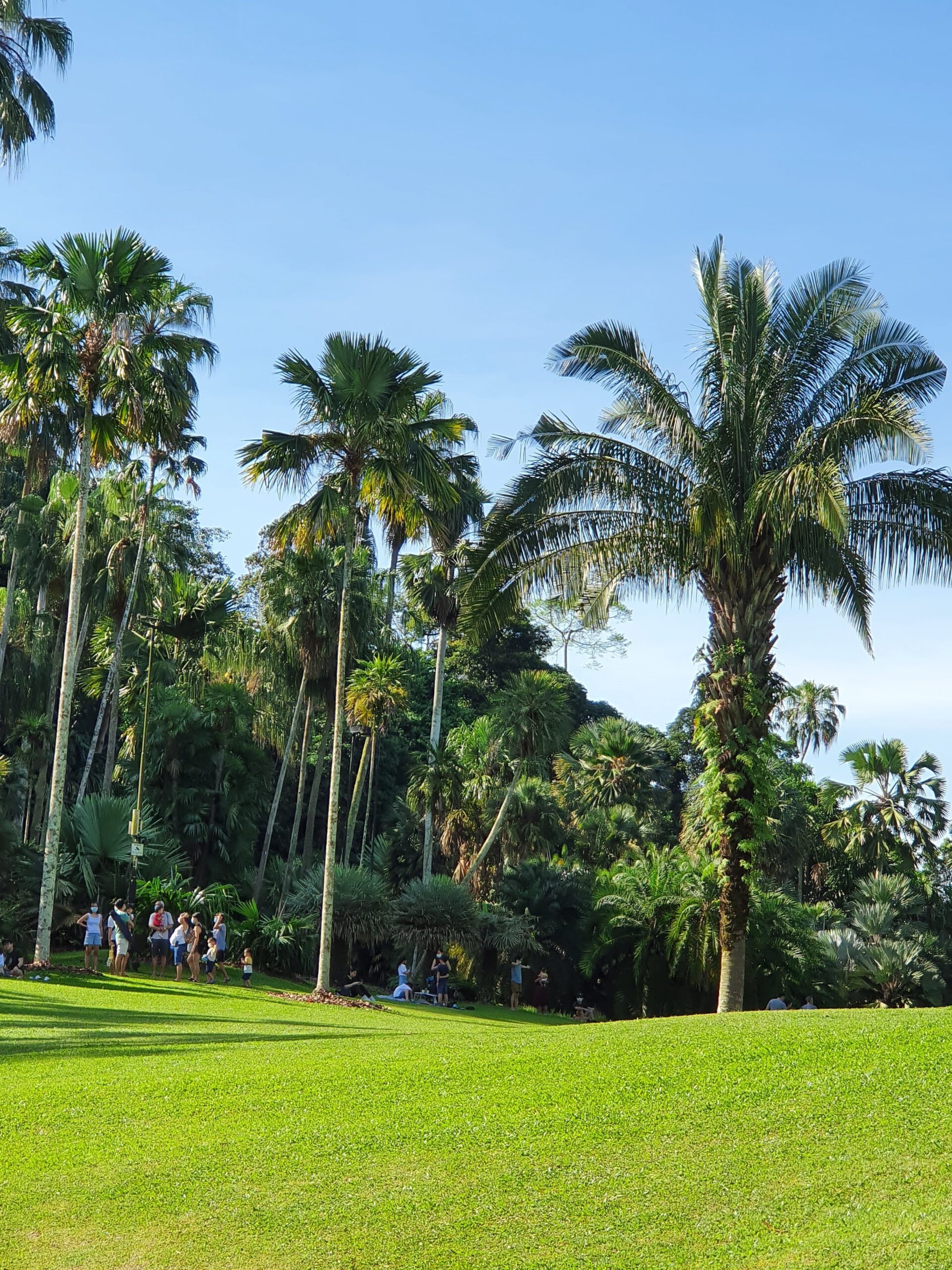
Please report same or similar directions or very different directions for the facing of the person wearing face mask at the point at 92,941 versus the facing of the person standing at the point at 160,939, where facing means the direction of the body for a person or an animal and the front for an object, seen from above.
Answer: same or similar directions

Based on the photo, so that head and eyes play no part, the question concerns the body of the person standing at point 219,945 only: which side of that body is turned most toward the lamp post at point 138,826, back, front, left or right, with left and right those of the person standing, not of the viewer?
right

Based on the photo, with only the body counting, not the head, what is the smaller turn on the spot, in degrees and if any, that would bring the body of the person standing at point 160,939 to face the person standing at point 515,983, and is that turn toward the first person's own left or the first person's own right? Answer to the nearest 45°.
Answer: approximately 135° to the first person's own left

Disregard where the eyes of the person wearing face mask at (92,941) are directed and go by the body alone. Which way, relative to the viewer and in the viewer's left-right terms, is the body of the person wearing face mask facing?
facing the viewer

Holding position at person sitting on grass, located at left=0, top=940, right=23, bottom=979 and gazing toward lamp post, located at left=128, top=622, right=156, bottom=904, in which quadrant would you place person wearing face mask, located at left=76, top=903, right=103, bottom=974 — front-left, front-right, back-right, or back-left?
front-right

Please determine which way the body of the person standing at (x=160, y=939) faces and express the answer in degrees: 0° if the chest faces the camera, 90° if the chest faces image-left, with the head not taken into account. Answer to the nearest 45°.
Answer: approximately 0°

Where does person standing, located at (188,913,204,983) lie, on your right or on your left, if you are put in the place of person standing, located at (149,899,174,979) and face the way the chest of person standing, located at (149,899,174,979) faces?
on your left

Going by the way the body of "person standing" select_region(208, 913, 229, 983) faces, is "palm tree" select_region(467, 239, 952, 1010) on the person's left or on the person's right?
on the person's left

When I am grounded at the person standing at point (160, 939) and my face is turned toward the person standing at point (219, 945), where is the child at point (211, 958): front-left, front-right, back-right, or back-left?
front-right
